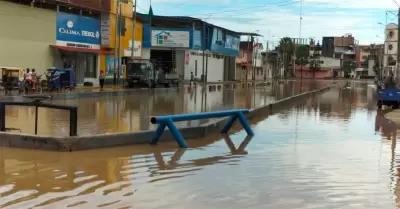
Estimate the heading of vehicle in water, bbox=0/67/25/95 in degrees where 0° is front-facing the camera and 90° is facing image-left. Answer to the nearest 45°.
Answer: approximately 45°

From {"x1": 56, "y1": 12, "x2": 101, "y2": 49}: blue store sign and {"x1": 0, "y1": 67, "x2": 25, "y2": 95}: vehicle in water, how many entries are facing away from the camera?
0

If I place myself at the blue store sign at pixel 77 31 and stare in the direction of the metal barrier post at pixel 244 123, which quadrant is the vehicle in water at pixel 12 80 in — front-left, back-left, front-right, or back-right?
front-right

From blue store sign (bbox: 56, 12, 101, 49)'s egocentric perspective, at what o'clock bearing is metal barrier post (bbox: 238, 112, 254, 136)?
The metal barrier post is roughly at 1 o'clock from the blue store sign.

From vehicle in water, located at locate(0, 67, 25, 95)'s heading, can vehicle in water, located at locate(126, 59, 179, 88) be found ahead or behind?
behind

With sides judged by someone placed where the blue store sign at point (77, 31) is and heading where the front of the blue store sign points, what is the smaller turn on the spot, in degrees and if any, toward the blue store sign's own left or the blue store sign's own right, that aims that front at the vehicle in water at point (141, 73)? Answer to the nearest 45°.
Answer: approximately 90° to the blue store sign's own left

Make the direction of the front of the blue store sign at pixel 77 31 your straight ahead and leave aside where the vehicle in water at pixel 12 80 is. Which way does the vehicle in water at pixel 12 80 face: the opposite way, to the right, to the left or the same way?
to the right
